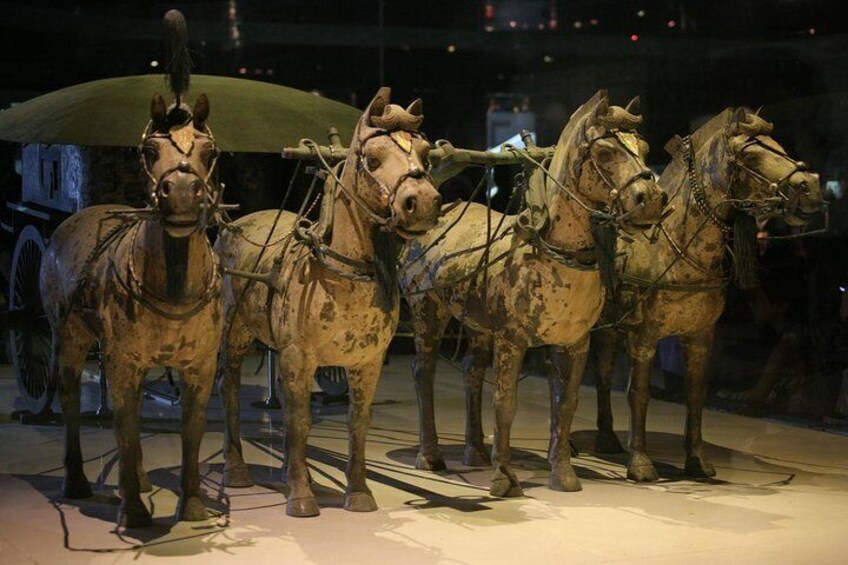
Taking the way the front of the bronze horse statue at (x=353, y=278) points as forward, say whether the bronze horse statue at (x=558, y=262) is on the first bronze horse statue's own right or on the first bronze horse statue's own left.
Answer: on the first bronze horse statue's own left

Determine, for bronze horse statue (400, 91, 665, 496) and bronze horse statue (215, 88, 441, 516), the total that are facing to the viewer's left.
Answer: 0

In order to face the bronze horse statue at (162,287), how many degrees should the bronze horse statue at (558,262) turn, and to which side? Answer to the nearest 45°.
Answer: approximately 90° to its right

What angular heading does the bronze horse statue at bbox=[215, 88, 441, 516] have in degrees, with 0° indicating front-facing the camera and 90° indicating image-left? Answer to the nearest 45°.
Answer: approximately 315°

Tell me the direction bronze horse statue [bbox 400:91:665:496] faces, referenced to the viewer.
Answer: facing the viewer and to the right of the viewer

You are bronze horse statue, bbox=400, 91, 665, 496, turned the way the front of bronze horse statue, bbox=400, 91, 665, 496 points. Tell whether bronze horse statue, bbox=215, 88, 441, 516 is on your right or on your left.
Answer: on your right
